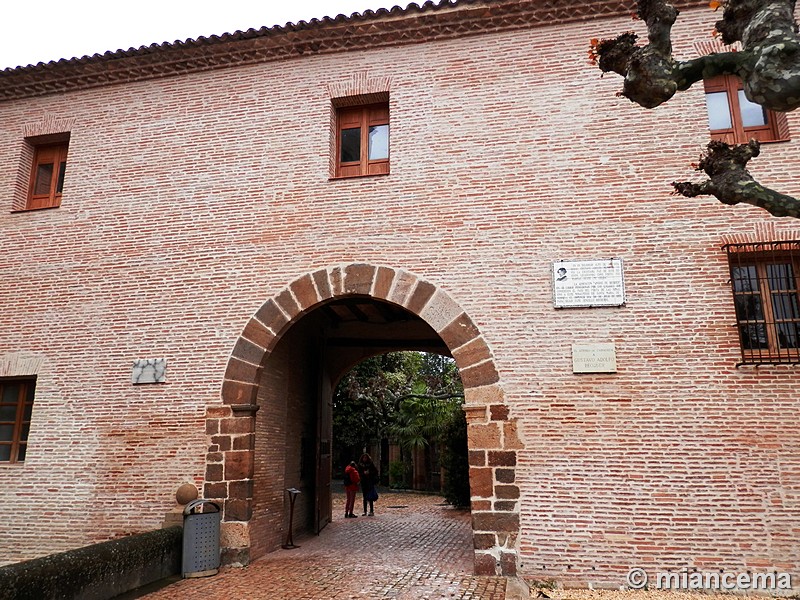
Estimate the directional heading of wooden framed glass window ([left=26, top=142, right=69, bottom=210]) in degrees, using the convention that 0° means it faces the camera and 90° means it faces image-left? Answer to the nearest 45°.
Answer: approximately 0°

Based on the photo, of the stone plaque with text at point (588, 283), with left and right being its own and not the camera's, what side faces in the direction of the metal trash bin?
right

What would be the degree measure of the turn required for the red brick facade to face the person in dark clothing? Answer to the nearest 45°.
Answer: approximately 180°

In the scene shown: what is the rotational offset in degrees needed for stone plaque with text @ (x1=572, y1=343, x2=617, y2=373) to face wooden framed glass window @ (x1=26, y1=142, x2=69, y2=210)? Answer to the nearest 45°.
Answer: approximately 90° to its right

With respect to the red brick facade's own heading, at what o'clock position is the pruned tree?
The pruned tree is roughly at 11 o'clock from the red brick facade.

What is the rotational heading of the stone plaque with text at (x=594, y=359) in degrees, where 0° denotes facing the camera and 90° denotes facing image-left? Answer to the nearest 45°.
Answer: approximately 0°
